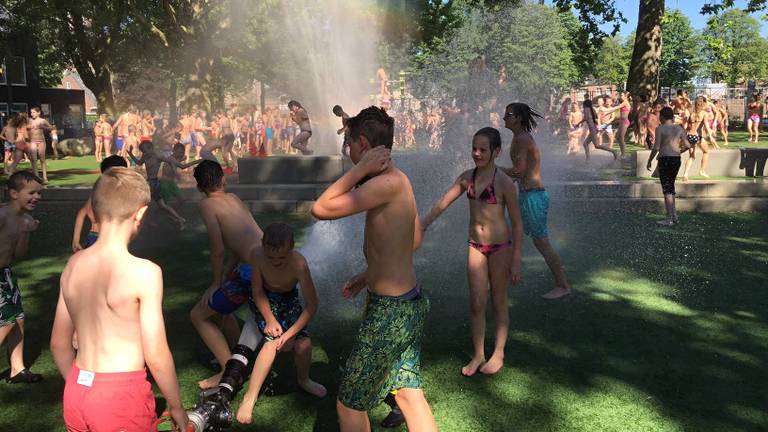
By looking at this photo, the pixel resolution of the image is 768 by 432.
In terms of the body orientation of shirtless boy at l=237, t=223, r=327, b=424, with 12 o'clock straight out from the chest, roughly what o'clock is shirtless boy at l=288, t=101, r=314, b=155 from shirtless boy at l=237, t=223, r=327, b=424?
shirtless boy at l=288, t=101, r=314, b=155 is roughly at 6 o'clock from shirtless boy at l=237, t=223, r=327, b=424.

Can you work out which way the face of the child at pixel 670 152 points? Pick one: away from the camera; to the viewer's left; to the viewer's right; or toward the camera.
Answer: away from the camera

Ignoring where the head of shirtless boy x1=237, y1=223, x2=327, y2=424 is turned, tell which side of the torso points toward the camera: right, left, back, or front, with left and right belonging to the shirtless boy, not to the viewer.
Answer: front

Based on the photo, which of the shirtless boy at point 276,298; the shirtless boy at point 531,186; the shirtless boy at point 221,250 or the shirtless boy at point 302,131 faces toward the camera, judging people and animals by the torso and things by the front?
the shirtless boy at point 276,298

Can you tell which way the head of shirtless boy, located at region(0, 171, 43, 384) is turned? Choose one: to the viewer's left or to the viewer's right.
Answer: to the viewer's right

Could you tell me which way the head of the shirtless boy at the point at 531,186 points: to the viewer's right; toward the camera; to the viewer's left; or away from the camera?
to the viewer's left

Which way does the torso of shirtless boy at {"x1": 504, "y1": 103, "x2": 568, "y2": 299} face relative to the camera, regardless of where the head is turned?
to the viewer's left

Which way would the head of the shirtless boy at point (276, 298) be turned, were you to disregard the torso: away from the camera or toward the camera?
toward the camera
